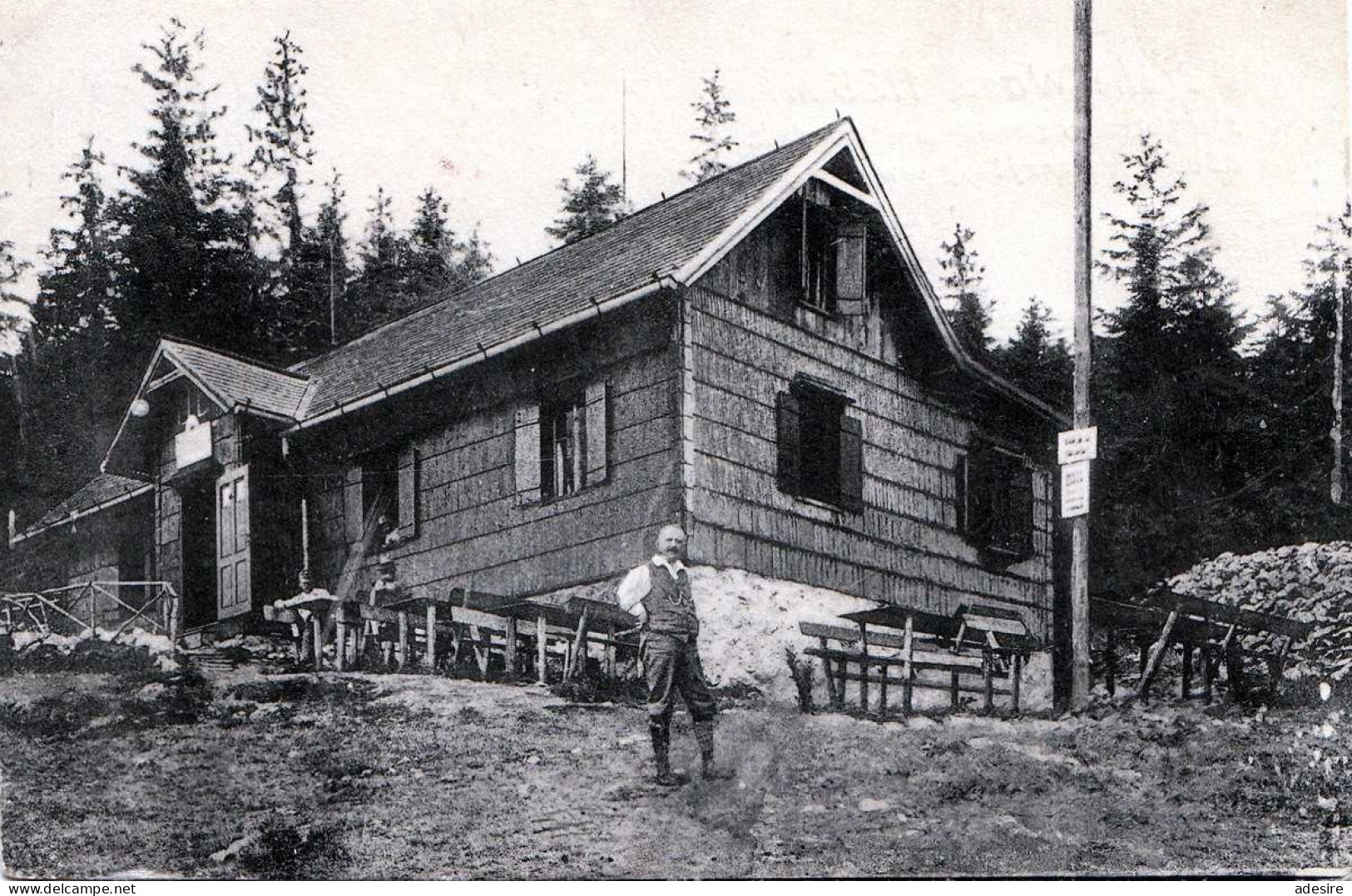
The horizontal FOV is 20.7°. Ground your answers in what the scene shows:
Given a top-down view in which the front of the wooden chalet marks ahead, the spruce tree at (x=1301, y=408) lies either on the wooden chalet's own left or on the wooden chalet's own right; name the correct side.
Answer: on the wooden chalet's own left

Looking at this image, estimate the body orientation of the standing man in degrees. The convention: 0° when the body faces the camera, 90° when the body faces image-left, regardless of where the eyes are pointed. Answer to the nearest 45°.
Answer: approximately 315°

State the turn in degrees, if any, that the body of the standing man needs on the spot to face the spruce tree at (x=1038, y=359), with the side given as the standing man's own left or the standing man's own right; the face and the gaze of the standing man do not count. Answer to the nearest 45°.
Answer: approximately 90° to the standing man's own left

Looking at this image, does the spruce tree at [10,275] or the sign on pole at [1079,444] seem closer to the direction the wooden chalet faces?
the spruce tree

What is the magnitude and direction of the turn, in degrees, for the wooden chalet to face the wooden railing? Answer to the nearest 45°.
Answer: approximately 45° to its right

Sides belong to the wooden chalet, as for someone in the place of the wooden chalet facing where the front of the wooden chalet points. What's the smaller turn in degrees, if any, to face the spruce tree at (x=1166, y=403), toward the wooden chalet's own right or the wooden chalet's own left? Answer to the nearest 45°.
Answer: approximately 135° to the wooden chalet's own left

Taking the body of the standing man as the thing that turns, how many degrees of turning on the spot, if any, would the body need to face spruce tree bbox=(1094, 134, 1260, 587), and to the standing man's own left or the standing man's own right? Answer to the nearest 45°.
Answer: approximately 90° to the standing man's own left

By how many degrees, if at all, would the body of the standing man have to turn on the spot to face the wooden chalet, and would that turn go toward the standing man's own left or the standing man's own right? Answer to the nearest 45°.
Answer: approximately 135° to the standing man's own left

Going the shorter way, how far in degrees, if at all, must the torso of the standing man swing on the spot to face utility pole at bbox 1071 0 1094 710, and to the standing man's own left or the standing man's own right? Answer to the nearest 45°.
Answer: approximately 90° to the standing man's own left
